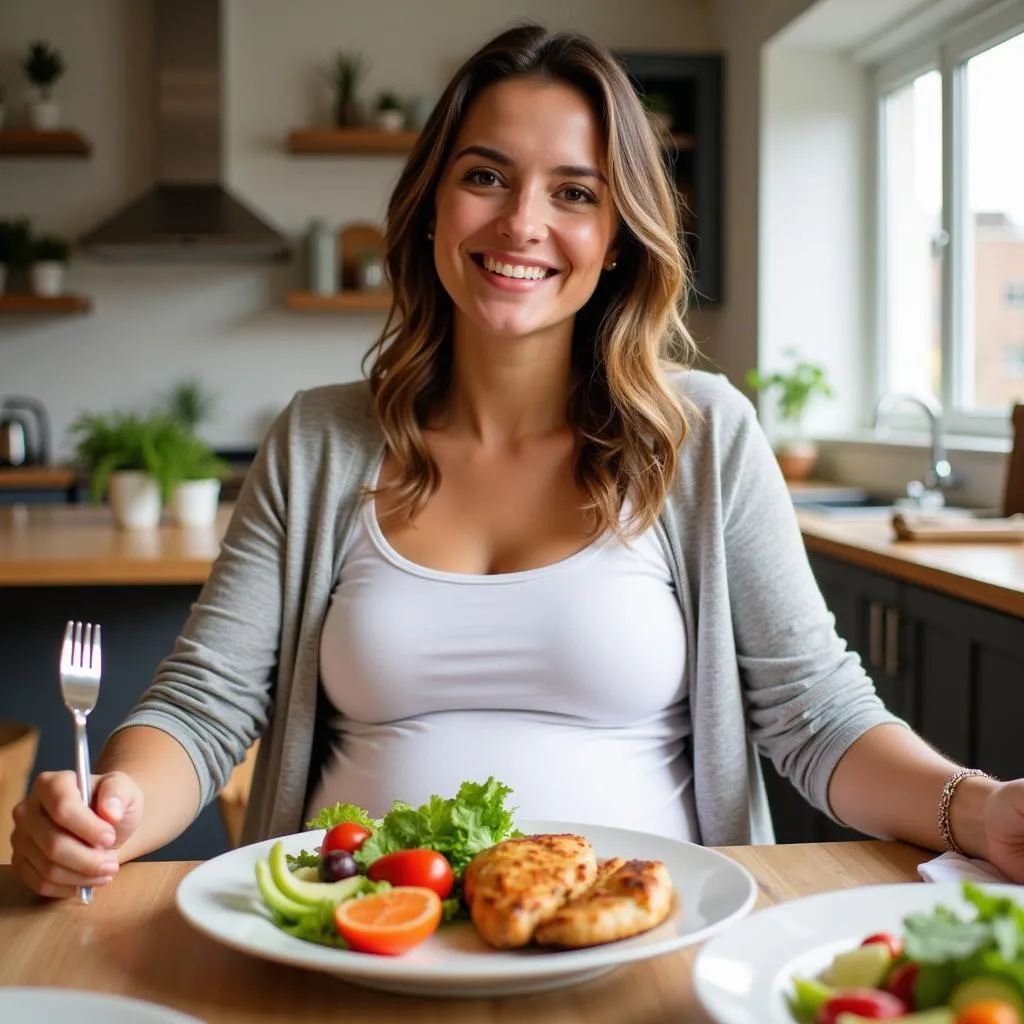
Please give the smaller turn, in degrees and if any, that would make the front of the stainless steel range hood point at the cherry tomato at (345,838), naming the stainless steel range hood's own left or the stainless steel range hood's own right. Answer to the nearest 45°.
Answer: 0° — it already faces it

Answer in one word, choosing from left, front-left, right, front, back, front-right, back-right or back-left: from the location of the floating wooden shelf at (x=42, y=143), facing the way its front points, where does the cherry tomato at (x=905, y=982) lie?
front

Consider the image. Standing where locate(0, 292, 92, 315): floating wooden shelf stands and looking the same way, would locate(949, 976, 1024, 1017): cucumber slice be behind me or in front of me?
in front

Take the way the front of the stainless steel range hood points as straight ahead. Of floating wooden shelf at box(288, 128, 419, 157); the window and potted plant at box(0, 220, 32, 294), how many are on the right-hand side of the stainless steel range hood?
1

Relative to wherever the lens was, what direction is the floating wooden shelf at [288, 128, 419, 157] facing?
facing the viewer

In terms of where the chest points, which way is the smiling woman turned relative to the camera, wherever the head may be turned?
toward the camera

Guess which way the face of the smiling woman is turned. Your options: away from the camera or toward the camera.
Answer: toward the camera

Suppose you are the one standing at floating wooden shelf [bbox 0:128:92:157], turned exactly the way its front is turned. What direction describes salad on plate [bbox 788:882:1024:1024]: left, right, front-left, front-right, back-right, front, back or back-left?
front

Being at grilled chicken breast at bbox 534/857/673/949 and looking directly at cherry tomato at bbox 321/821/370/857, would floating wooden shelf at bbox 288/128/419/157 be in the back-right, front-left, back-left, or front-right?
front-right

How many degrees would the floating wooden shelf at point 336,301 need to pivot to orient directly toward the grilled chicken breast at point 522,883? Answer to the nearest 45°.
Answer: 0° — it already faces it

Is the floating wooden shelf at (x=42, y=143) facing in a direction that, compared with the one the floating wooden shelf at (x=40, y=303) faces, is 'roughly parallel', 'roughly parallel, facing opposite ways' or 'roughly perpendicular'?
roughly parallel

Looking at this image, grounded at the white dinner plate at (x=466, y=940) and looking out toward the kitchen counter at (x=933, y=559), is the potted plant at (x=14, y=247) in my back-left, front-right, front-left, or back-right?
front-left

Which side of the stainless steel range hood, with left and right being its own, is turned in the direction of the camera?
front

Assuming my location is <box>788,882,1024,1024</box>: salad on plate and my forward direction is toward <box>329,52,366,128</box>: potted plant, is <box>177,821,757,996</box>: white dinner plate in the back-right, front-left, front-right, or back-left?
front-left
